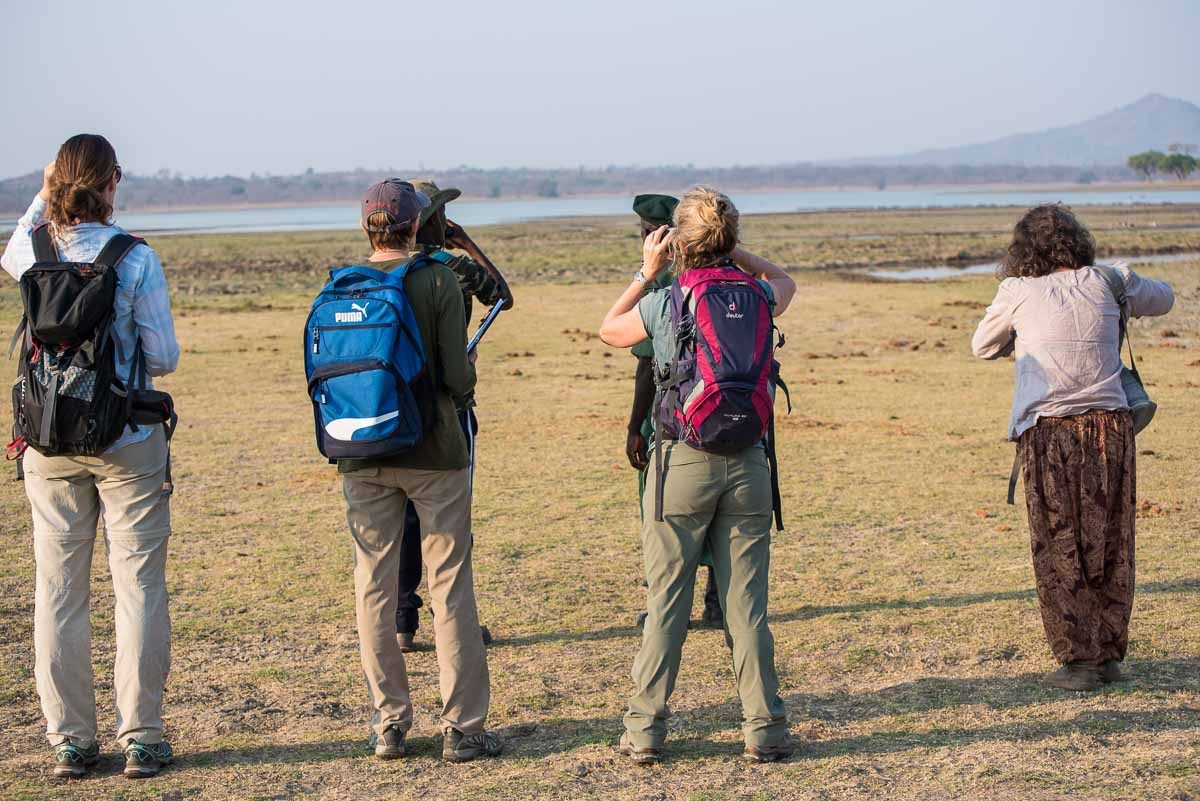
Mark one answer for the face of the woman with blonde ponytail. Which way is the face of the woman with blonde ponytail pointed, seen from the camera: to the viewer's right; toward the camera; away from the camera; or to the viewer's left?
away from the camera

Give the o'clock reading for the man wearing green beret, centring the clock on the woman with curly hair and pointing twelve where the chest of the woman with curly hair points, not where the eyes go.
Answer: The man wearing green beret is roughly at 9 o'clock from the woman with curly hair.

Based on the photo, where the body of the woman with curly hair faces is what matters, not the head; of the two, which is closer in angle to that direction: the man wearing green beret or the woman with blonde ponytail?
the man wearing green beret

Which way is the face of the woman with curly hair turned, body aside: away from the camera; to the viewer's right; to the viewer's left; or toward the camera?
away from the camera

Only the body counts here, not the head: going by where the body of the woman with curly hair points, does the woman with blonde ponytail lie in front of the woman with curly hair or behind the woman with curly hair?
behind

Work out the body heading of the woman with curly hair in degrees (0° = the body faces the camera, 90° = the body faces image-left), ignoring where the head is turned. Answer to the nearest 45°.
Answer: approximately 180°
